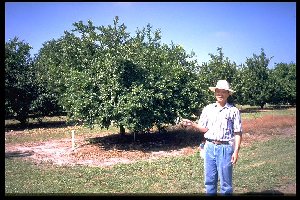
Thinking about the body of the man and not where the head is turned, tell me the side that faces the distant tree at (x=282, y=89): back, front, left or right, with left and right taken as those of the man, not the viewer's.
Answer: back

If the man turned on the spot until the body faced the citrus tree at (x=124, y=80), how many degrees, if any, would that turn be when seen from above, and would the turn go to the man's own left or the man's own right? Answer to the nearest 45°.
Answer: approximately 135° to the man's own right

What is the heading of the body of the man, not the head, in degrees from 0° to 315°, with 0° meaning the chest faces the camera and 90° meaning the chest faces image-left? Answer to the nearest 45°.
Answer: approximately 0°

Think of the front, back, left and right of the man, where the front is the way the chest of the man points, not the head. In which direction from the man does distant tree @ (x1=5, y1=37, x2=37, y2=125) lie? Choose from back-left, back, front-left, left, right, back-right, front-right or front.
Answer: back-right

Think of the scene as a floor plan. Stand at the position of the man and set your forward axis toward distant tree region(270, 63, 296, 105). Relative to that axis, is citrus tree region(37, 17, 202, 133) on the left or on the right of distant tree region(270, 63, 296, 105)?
left
